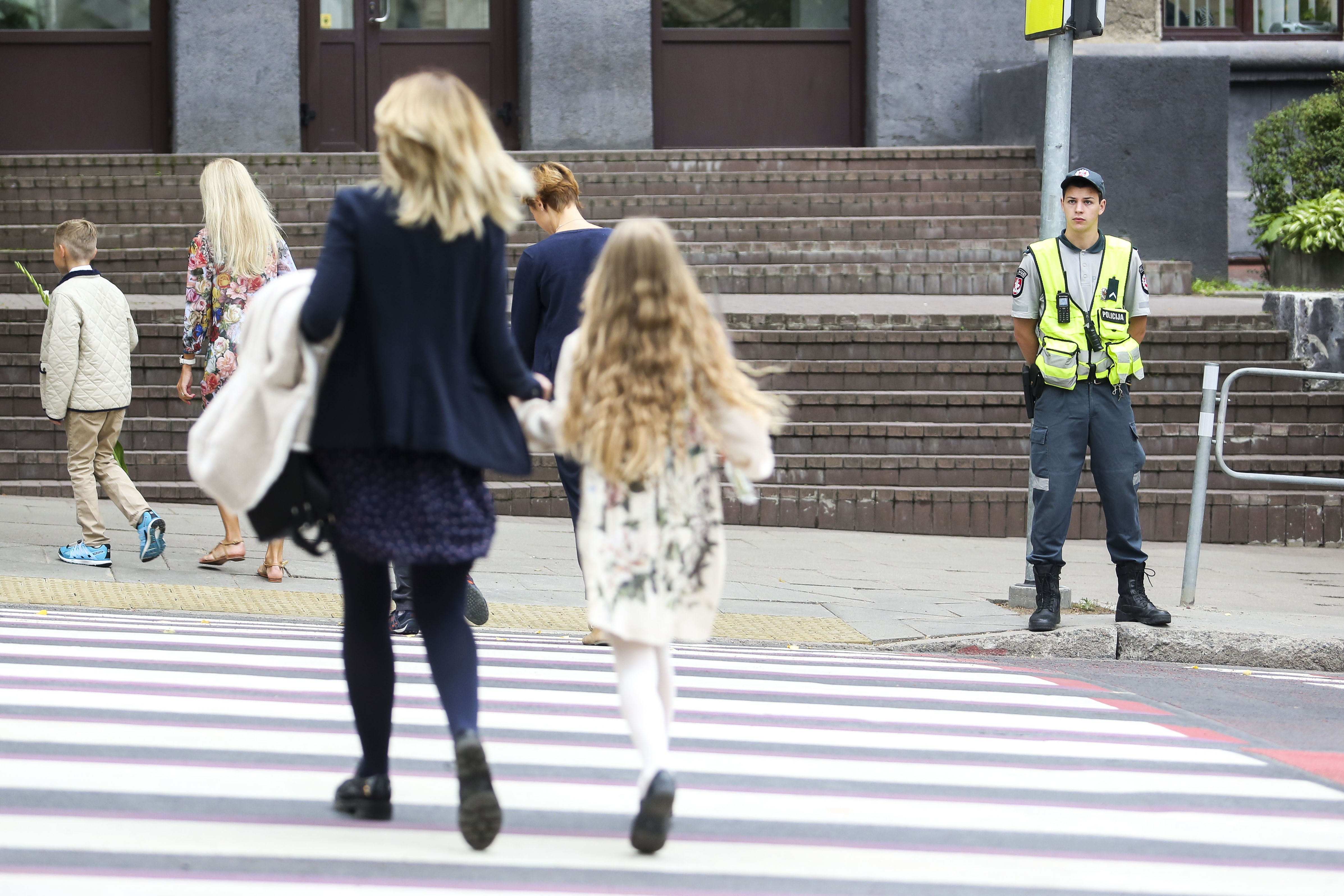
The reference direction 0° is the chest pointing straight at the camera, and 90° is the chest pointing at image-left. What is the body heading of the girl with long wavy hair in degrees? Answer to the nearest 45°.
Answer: approximately 180°

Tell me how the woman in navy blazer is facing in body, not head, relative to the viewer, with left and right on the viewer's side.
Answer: facing away from the viewer

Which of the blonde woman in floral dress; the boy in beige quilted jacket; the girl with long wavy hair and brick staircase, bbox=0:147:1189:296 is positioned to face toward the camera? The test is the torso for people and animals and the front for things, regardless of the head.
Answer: the brick staircase

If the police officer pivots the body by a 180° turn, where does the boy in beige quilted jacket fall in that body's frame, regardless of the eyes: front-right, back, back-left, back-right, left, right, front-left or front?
left

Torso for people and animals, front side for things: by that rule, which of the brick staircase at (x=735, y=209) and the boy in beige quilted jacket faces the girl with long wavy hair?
the brick staircase

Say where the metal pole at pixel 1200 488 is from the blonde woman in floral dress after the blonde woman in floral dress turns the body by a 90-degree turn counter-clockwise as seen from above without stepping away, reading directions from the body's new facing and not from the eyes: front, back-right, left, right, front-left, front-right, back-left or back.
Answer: back-left

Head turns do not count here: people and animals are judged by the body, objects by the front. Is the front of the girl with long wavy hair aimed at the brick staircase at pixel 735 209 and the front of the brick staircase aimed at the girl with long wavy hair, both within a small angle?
yes

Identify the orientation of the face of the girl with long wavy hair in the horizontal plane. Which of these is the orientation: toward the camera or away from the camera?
away from the camera

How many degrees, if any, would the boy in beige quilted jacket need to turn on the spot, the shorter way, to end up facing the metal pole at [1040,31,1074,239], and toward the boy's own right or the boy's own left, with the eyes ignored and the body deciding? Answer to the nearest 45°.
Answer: approximately 135° to the boy's own right

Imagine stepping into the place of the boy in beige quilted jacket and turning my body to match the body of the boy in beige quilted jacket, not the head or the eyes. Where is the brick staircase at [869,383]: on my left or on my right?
on my right

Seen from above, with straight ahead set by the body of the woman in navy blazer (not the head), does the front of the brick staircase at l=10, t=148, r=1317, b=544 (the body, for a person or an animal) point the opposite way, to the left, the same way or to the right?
the opposite way

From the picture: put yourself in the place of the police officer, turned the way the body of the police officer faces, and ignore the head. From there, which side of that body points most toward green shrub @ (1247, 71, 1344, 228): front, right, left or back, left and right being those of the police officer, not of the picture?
back

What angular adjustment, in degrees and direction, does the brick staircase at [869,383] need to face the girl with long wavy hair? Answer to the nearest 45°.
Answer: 0° — it already faces them
